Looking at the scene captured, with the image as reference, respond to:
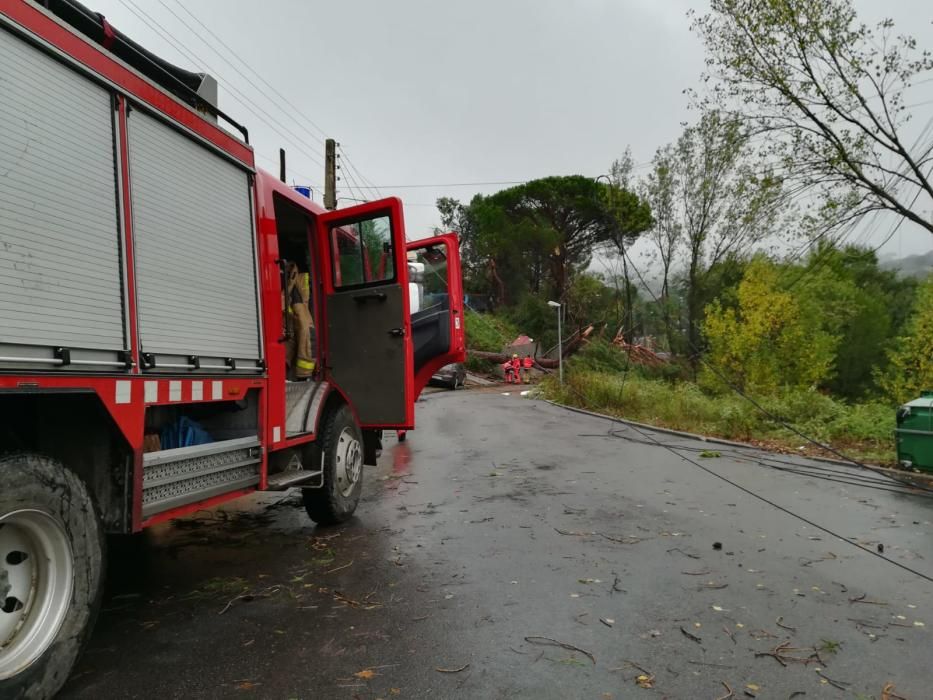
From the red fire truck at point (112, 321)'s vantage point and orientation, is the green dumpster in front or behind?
in front

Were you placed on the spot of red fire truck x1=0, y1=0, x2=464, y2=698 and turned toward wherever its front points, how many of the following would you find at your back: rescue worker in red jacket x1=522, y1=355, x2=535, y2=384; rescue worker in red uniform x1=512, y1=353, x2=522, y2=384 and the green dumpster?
0

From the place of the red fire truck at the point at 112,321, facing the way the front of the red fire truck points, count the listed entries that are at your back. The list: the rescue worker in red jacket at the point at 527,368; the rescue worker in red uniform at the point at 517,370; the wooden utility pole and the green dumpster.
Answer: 0

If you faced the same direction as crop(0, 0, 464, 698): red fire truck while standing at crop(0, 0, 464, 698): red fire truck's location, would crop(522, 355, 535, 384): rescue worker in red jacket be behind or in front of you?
in front

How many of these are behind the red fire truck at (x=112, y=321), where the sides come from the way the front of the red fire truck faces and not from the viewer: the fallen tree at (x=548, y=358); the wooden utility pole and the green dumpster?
0

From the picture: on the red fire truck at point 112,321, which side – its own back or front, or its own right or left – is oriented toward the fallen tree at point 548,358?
front

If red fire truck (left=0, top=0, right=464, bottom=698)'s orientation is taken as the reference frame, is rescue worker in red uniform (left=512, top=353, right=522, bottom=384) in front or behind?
in front

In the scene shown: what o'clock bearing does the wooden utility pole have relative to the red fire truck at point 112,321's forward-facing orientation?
The wooden utility pole is roughly at 11 o'clock from the red fire truck.

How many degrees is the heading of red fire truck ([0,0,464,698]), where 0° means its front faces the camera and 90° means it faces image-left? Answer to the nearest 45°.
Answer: approximately 225°

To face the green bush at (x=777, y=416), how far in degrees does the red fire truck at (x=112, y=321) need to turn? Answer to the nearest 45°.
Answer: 0° — it already faces it

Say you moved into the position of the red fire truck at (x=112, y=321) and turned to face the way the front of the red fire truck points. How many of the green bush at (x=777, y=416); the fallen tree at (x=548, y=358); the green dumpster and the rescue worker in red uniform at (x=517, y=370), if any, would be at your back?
0

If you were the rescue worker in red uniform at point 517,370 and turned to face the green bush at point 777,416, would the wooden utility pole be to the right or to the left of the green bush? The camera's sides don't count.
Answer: right

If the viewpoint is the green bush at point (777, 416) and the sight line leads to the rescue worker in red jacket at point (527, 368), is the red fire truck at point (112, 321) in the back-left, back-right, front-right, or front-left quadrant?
back-left
